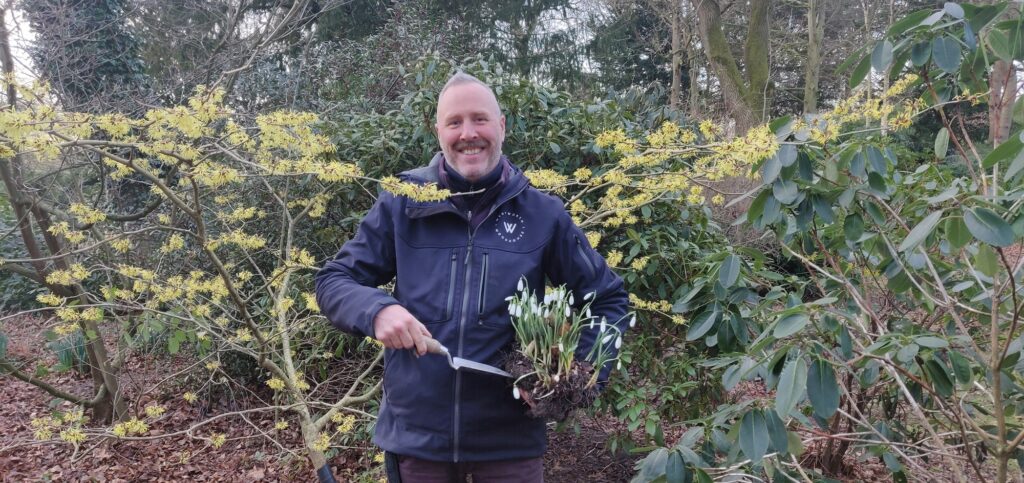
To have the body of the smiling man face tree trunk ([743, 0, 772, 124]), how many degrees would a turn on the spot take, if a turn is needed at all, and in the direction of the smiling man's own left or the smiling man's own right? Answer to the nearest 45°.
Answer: approximately 135° to the smiling man's own left

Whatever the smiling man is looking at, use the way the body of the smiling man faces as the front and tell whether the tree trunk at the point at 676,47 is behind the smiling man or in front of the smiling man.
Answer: behind

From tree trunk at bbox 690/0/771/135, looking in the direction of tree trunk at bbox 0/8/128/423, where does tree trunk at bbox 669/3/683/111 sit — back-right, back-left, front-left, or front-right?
back-right

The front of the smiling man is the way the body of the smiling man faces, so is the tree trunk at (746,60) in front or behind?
behind

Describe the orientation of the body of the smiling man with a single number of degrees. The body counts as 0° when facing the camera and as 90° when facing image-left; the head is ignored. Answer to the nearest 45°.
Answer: approximately 0°

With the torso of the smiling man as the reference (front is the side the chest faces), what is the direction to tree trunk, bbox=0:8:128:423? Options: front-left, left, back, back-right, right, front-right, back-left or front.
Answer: back-right
